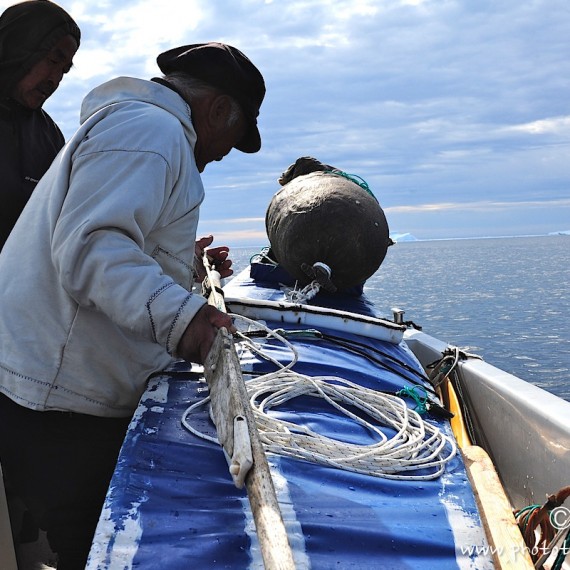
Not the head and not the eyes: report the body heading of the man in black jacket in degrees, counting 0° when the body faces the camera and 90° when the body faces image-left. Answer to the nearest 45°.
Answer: approximately 315°

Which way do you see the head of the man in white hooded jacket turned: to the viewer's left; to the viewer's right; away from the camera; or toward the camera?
to the viewer's right

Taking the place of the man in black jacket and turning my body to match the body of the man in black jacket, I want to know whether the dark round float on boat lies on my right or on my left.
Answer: on my left

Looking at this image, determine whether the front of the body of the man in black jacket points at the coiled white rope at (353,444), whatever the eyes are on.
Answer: yes

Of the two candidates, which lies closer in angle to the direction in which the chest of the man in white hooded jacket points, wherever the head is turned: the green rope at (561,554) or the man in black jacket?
the green rope

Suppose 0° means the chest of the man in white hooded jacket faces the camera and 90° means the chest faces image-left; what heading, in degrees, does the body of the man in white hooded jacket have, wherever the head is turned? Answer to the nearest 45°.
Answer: approximately 270°

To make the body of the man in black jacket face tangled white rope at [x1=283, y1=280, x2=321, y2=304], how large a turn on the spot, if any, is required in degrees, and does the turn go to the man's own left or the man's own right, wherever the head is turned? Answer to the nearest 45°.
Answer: approximately 90° to the man's own left
